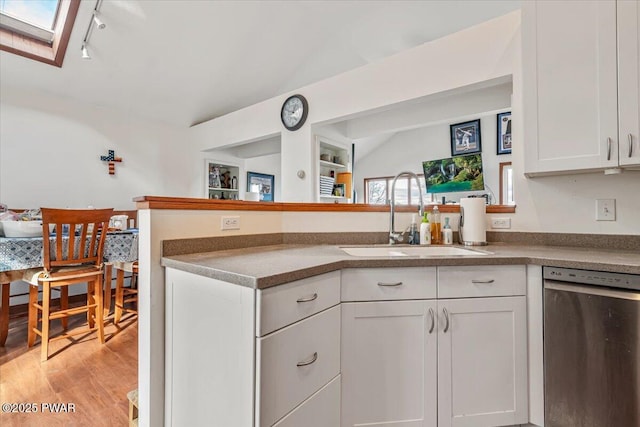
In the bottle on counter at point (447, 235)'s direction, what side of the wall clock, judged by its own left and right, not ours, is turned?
left

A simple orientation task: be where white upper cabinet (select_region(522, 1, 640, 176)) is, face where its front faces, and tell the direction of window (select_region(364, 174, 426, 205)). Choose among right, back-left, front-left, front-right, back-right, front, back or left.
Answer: back-right

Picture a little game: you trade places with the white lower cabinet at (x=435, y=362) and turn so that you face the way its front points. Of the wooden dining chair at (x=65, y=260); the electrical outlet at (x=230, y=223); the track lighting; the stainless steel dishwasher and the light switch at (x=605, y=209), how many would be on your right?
3

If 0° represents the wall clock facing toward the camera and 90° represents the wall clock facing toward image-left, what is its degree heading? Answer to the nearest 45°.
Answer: approximately 45°

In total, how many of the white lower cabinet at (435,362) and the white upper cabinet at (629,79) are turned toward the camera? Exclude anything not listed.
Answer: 2

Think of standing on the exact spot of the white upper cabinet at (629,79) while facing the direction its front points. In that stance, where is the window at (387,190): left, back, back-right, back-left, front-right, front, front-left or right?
back-right

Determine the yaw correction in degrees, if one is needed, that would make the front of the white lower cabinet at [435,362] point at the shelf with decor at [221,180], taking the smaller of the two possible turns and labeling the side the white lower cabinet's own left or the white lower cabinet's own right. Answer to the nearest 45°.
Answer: approximately 135° to the white lower cabinet's own right

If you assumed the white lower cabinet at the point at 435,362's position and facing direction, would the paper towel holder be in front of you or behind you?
behind

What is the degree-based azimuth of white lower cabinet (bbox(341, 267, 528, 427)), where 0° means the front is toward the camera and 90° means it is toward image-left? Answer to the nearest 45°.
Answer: approximately 0°
